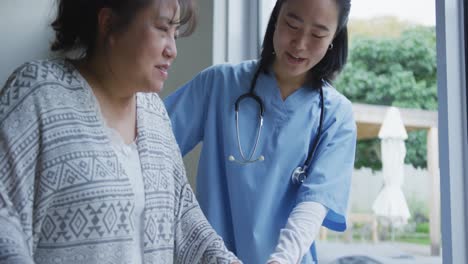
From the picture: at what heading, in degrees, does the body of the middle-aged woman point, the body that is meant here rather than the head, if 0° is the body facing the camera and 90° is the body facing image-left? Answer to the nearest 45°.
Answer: approximately 315°

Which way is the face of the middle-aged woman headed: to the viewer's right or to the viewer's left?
to the viewer's right

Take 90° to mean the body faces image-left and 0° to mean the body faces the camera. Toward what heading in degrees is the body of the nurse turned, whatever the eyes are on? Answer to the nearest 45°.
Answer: approximately 0°
